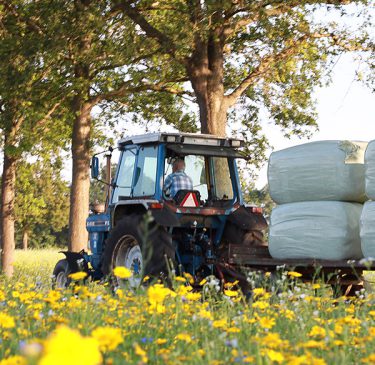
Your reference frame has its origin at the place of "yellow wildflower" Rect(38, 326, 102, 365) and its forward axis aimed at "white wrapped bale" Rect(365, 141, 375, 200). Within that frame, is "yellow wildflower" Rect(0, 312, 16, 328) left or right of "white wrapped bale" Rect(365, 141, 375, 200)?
left

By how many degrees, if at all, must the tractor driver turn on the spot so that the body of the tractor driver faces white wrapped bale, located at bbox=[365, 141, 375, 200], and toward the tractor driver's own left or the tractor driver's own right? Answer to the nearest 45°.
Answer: approximately 180°

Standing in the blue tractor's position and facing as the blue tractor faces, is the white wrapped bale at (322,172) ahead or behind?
behind

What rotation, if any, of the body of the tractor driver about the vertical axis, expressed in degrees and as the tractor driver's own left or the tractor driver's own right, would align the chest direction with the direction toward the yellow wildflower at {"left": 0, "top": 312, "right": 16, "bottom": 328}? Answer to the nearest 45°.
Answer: approximately 135° to the tractor driver's own left

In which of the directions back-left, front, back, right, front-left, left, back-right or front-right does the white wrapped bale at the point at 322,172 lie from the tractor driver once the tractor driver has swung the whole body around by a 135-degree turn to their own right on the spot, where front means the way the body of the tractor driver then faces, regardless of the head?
front-right

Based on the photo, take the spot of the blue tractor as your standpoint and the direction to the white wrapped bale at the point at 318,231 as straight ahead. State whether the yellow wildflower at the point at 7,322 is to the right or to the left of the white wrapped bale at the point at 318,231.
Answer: right

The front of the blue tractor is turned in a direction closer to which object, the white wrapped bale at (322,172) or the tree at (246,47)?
the tree

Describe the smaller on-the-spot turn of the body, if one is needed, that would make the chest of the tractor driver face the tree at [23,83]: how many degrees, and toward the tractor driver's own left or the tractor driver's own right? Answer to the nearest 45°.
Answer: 0° — they already face it

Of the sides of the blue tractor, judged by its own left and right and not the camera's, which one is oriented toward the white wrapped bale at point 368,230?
back

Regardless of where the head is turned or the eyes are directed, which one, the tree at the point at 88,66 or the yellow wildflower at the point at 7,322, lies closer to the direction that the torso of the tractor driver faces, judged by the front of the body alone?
the tree

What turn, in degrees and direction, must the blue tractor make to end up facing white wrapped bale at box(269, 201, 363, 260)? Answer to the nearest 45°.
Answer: approximately 180°

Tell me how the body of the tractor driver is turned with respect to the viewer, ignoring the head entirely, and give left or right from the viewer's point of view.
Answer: facing away from the viewer and to the left of the viewer

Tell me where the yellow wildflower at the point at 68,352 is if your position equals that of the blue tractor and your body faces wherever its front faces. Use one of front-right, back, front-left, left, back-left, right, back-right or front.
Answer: back-left

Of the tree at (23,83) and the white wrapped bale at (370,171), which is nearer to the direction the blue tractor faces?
the tree
